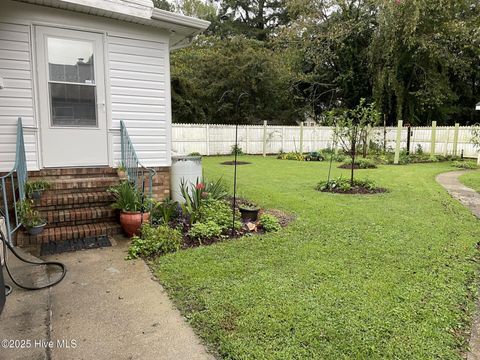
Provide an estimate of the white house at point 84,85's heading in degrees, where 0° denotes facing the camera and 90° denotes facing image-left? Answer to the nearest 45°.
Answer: approximately 0°

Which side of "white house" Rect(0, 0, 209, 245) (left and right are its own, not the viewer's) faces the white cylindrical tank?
left

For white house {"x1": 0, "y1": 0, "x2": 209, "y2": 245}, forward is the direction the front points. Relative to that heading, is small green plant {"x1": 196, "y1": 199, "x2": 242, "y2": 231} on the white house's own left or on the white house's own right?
on the white house's own left

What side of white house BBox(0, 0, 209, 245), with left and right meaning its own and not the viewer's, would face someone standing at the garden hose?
front

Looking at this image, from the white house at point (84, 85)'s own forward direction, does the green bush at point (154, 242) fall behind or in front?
in front

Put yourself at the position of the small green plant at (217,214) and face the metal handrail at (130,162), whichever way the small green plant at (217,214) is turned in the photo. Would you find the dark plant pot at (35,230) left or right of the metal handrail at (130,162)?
left

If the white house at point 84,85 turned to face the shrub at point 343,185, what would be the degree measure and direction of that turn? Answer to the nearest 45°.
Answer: approximately 90° to its left

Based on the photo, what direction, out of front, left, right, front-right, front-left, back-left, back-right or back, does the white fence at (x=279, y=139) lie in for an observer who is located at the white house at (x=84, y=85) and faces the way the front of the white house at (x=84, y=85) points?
back-left

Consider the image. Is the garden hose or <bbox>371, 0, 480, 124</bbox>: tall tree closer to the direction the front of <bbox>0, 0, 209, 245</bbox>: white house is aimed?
the garden hose

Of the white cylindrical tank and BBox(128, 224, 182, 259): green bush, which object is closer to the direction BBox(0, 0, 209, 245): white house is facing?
the green bush
